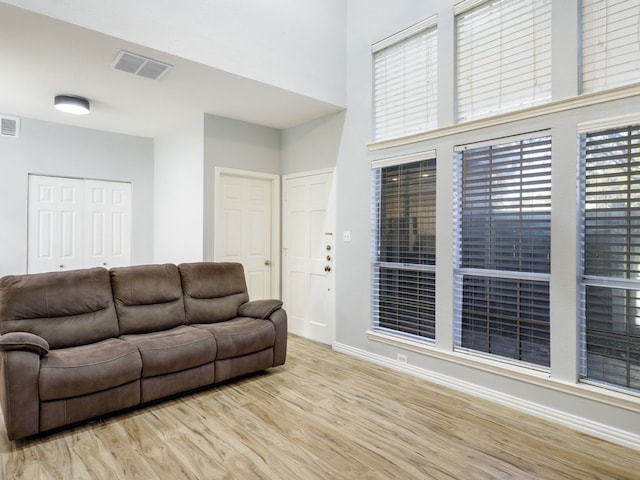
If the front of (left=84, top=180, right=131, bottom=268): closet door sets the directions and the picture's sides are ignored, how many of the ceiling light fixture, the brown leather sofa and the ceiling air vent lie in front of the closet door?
3

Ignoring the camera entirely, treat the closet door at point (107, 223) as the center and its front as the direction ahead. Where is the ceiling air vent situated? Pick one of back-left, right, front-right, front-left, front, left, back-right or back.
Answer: front

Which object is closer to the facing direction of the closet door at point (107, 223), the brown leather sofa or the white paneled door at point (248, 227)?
the brown leather sofa

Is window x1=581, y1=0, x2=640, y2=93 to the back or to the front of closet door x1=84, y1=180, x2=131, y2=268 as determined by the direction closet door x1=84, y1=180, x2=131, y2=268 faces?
to the front

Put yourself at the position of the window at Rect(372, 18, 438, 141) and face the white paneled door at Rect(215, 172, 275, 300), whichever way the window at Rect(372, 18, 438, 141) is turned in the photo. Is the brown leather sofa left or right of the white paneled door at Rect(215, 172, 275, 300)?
left

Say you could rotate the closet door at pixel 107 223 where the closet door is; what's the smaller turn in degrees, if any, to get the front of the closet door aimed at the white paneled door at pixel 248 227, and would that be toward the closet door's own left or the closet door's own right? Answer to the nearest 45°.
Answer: approximately 45° to the closet door's own left

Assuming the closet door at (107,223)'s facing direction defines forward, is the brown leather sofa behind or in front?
in front

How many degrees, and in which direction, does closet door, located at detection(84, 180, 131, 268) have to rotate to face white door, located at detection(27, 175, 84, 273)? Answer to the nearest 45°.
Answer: approximately 90° to its right

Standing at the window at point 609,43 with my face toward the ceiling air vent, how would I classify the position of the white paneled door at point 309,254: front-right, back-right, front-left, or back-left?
front-right

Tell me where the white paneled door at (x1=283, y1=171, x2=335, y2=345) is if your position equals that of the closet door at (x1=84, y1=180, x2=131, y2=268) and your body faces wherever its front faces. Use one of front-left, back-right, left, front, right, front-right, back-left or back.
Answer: front-left

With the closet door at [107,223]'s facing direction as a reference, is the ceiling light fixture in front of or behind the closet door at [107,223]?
in front

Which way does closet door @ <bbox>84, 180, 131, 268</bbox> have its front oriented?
toward the camera

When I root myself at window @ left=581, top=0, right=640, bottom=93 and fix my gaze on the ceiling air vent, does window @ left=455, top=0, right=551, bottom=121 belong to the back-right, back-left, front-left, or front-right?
front-right
